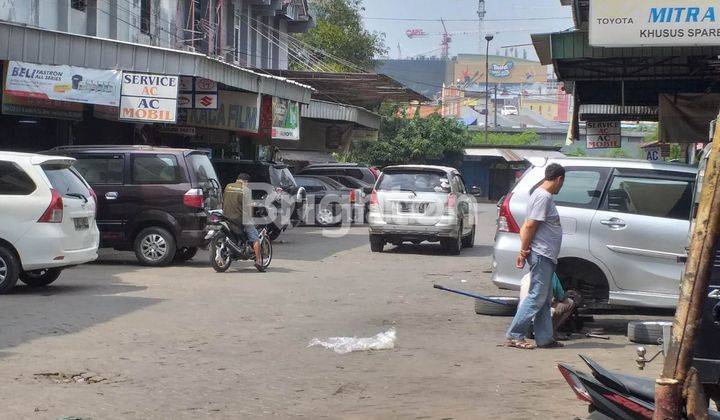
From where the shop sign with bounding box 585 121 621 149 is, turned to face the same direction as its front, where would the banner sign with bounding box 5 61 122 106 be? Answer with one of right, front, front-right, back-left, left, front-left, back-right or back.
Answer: front-right

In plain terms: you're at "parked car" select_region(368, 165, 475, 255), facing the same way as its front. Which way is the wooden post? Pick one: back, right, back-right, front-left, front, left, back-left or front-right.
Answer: back

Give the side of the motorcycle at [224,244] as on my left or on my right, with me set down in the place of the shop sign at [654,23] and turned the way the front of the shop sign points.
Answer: on my right

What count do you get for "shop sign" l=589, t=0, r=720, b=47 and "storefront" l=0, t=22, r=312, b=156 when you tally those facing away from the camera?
0

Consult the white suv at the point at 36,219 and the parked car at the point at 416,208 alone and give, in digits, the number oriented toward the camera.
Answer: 0

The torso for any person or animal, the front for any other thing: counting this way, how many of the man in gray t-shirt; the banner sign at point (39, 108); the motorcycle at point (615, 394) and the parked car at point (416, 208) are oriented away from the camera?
1

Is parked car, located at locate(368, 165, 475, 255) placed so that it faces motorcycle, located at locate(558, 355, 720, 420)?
no

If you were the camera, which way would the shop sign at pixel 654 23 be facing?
facing the viewer

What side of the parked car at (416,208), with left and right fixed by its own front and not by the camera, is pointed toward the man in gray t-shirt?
back

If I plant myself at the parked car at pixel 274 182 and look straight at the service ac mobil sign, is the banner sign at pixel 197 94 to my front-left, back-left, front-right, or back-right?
front-right

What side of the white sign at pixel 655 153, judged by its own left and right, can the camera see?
front

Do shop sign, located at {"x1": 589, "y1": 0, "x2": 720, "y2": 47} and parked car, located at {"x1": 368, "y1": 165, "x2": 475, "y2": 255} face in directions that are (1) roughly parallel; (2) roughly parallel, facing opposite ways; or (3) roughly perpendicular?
roughly parallel, facing opposite ways

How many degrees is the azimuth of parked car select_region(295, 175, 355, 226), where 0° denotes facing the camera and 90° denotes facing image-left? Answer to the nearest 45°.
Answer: approximately 135°

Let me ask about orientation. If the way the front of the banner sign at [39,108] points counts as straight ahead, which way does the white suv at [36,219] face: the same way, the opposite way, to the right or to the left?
the opposite way

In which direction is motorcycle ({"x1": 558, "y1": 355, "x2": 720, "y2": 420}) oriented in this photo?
to the viewer's right
